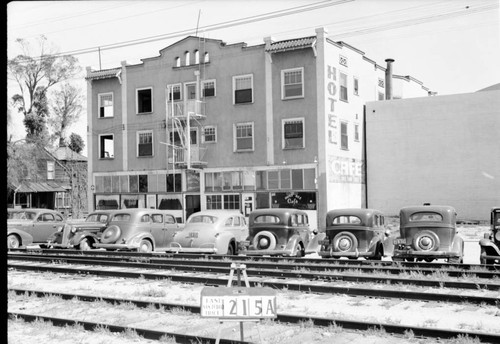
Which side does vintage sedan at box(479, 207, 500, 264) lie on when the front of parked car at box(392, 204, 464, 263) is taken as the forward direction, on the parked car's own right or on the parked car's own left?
on the parked car's own right

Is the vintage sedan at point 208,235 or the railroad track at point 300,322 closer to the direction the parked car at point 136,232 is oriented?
the vintage sedan

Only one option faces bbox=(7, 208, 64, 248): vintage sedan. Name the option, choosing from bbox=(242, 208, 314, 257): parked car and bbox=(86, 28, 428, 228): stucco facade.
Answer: the stucco facade

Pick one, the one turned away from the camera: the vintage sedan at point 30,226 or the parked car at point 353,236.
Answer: the parked car

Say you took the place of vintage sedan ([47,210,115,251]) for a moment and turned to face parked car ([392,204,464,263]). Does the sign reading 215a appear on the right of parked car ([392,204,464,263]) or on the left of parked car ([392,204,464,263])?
right

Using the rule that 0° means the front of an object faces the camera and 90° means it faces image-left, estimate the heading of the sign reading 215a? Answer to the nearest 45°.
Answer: approximately 0°

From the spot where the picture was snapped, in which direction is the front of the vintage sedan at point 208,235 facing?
facing away from the viewer and to the right of the viewer

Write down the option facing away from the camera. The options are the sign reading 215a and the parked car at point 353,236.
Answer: the parked car

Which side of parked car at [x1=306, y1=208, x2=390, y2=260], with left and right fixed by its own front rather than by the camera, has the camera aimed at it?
back

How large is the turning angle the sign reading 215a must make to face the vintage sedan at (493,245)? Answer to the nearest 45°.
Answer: approximately 135° to its left
